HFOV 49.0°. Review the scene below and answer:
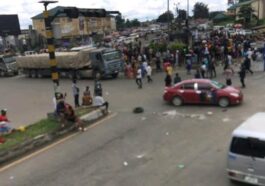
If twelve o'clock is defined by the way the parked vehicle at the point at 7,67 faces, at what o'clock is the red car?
The red car is roughly at 1 o'clock from the parked vehicle.

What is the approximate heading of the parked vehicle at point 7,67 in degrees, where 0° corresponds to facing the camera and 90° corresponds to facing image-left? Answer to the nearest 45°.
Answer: approximately 315°

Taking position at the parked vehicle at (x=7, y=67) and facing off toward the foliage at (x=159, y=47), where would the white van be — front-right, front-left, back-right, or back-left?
front-right

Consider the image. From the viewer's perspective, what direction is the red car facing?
to the viewer's right

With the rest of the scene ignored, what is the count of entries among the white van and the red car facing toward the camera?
0

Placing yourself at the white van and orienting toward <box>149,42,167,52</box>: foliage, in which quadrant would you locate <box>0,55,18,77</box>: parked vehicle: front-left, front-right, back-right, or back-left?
front-left

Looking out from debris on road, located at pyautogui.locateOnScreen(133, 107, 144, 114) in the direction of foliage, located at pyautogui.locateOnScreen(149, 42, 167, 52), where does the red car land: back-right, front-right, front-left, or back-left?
front-right

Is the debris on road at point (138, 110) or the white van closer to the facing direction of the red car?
the white van

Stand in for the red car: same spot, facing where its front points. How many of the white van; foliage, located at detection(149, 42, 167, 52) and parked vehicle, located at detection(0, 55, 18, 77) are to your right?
1

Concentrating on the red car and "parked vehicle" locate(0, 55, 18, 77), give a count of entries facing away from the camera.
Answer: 0
